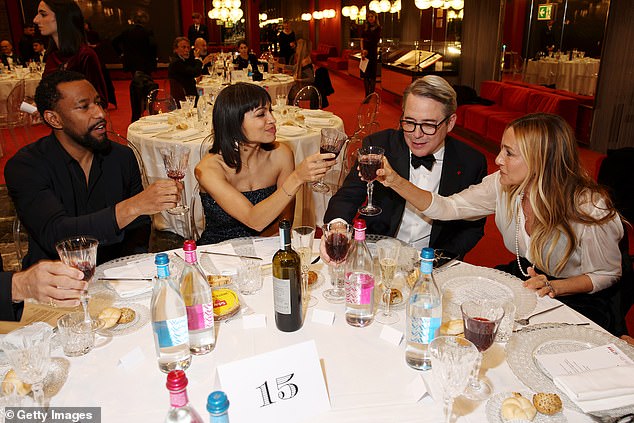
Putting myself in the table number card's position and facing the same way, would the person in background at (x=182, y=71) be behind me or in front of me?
behind

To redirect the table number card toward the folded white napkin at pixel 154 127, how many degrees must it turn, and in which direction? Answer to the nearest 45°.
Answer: approximately 180°

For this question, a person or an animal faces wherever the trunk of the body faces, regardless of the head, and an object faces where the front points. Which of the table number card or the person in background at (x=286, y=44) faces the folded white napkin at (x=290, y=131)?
the person in background

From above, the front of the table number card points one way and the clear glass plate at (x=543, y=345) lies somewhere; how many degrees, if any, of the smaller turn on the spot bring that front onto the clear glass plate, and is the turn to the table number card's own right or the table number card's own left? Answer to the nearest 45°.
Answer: approximately 90° to the table number card's own left

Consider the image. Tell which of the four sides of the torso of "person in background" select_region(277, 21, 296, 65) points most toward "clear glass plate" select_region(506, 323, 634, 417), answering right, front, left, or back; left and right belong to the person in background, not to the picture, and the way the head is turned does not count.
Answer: front

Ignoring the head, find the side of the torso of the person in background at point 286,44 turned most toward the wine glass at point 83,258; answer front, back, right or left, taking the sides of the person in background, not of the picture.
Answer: front

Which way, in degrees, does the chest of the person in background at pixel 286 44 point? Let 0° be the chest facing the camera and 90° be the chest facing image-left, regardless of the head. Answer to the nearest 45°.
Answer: approximately 0°

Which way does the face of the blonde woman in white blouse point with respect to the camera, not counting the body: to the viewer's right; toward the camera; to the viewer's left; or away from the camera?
to the viewer's left
